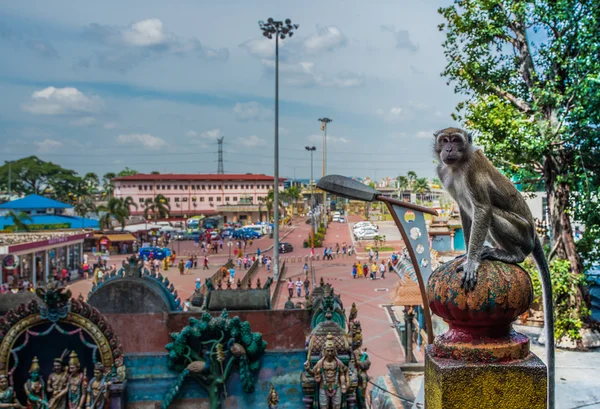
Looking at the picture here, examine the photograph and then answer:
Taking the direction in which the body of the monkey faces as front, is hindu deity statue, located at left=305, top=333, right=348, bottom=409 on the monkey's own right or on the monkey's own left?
on the monkey's own right

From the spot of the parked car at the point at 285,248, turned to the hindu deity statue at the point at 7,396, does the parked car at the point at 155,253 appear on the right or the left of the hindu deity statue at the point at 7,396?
right

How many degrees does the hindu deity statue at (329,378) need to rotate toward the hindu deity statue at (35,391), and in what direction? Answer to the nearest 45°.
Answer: approximately 90° to its right

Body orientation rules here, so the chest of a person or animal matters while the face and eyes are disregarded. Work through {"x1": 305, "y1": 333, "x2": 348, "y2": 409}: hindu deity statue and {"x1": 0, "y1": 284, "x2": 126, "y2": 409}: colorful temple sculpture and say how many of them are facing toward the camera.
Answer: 2

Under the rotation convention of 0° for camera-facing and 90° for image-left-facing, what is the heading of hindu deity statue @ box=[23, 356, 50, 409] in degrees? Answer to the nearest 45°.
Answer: approximately 0°

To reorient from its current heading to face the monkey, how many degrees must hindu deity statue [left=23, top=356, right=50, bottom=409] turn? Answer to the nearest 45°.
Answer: approximately 45° to its left

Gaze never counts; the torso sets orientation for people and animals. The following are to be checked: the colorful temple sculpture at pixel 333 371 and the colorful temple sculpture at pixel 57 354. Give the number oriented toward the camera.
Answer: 2

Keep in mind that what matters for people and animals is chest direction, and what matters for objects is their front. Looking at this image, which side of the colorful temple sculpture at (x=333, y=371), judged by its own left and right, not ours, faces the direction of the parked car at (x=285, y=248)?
back

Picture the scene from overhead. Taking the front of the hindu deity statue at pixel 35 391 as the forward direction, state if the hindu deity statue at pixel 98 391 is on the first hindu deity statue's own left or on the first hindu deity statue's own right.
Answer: on the first hindu deity statue's own left

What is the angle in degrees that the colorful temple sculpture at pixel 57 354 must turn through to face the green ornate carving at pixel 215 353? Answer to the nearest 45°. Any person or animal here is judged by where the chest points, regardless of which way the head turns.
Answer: approximately 90° to its left

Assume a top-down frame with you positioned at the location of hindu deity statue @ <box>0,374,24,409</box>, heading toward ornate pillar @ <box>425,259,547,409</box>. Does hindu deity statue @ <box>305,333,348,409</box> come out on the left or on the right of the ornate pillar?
left

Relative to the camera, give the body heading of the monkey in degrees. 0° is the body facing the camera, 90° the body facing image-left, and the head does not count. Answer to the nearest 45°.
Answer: approximately 45°

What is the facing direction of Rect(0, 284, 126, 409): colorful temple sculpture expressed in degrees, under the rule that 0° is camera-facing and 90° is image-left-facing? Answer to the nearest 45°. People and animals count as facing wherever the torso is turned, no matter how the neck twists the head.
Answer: approximately 0°

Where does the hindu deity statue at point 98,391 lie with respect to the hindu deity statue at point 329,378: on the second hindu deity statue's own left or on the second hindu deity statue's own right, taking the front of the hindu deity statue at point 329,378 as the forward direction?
on the second hindu deity statue's own right

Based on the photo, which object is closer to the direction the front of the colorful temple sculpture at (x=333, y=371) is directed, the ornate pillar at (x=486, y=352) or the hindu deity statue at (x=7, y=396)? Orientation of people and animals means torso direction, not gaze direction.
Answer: the ornate pillar

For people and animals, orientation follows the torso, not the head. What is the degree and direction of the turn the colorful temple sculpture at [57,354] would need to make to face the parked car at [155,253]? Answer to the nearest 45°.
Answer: approximately 180°

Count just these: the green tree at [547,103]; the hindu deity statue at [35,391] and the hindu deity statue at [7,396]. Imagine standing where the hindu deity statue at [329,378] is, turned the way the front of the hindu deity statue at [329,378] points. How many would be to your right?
2
